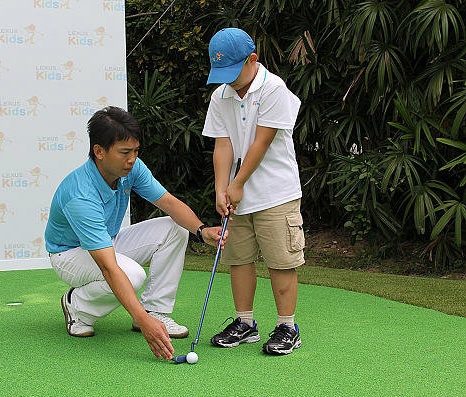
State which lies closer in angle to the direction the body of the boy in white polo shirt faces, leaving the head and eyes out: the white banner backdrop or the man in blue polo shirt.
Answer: the man in blue polo shirt

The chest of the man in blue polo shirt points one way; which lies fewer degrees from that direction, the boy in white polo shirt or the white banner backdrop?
the boy in white polo shirt

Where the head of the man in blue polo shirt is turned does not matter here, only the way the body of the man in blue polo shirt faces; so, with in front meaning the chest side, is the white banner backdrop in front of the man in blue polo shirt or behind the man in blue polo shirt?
behind

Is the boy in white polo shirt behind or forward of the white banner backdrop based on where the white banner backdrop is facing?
forward

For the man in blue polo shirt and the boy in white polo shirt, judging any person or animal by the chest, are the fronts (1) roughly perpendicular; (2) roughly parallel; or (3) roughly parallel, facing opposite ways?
roughly perpendicular

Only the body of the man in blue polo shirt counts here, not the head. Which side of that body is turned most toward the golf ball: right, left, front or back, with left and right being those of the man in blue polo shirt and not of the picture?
front

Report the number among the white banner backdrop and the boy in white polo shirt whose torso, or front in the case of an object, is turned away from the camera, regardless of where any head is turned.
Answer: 0

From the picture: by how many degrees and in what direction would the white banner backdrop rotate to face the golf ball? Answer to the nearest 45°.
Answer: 0° — it already faces it

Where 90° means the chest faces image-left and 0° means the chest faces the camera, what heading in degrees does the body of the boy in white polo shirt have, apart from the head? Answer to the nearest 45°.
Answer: approximately 45°
